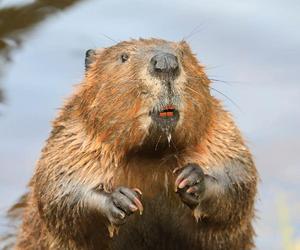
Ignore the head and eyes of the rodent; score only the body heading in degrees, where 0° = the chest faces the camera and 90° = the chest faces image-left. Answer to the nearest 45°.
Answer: approximately 0°
